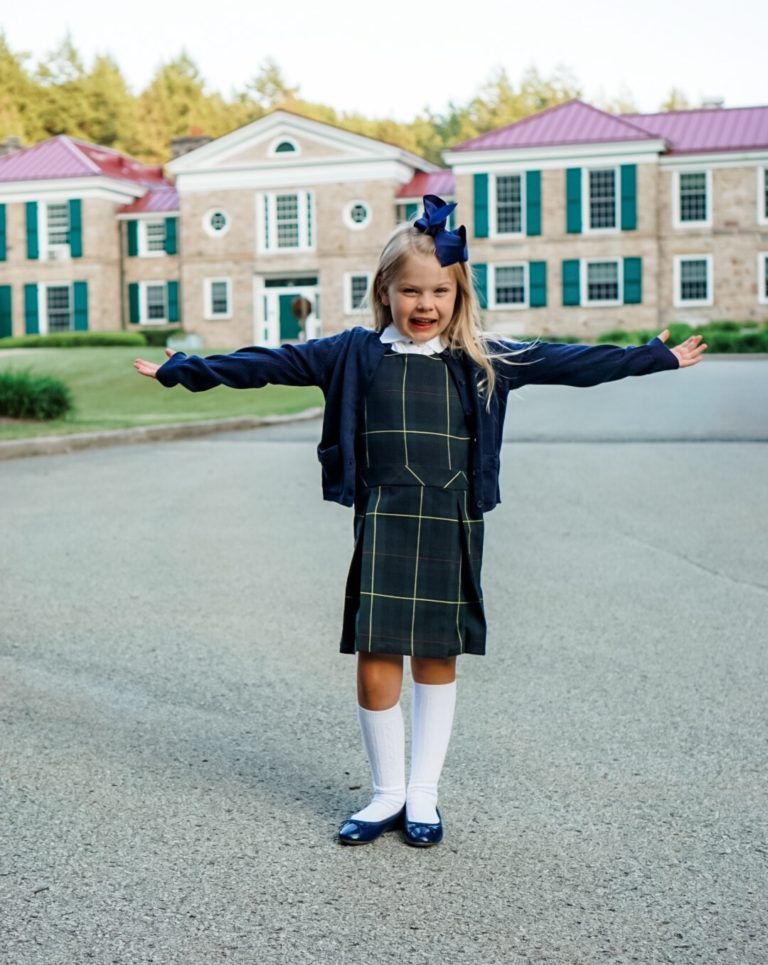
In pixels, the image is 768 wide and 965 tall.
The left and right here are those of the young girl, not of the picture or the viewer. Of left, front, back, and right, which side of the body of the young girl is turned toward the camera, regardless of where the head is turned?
front

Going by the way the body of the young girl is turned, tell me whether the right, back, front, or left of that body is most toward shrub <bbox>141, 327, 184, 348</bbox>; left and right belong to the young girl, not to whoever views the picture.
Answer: back

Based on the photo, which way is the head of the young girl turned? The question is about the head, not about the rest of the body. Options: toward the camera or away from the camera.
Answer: toward the camera

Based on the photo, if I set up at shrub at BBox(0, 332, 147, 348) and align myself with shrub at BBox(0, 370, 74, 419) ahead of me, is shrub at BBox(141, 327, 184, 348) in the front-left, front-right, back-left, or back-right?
back-left

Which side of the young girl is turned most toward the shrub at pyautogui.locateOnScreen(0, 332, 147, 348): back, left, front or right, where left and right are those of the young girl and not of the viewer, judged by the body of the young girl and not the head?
back

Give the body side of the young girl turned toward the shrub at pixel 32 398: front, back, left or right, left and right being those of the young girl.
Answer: back
